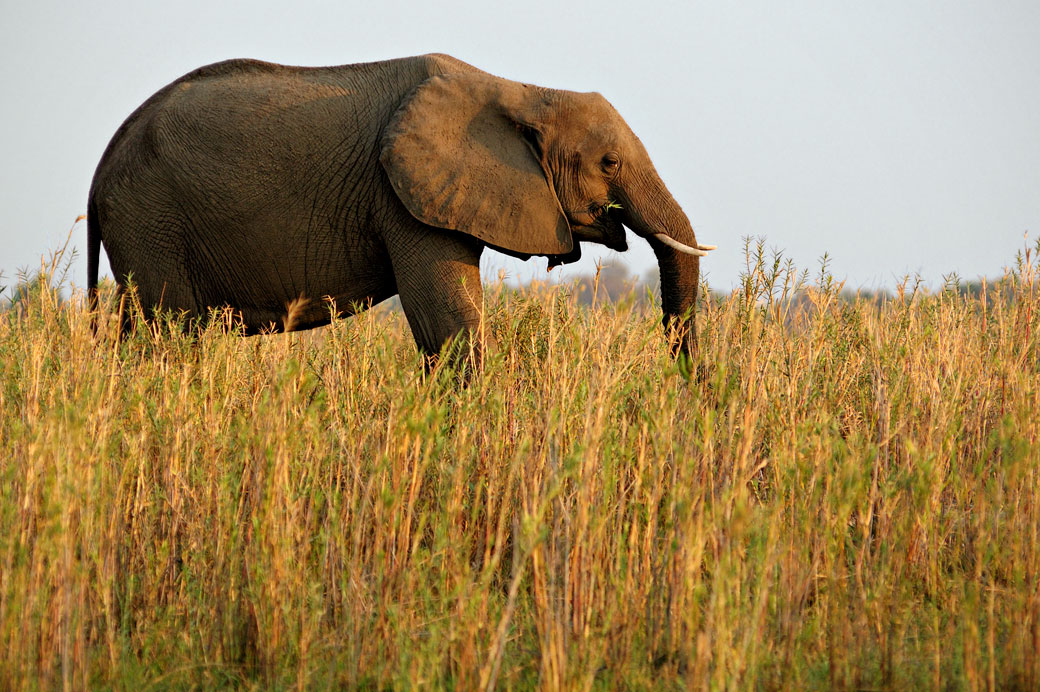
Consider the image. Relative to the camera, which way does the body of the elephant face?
to the viewer's right
